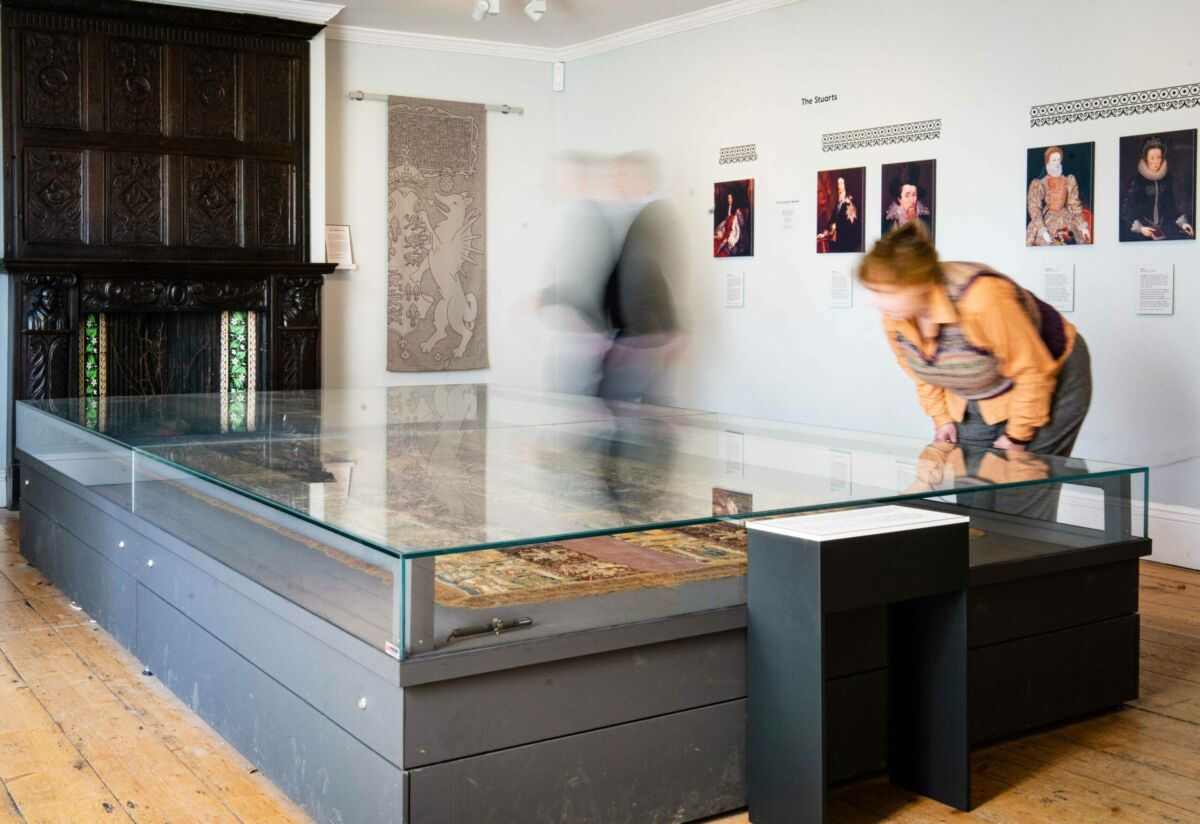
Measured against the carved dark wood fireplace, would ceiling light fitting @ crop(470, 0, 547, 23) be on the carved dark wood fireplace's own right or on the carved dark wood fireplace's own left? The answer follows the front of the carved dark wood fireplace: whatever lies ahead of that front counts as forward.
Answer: on the carved dark wood fireplace's own left

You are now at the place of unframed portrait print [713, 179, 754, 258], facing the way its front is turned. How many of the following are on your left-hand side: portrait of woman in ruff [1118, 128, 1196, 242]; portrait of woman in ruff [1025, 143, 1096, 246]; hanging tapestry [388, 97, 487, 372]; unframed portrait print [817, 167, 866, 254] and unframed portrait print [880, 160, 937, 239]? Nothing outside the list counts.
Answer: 4

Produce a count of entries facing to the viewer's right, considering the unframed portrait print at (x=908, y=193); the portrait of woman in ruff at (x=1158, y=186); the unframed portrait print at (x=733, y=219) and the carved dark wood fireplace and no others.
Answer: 0

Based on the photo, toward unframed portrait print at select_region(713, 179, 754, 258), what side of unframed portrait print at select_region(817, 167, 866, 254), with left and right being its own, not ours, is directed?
right

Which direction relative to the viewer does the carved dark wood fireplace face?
toward the camera

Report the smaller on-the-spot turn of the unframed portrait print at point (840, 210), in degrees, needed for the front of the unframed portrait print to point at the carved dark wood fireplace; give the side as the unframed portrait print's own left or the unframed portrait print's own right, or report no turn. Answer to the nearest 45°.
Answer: approximately 45° to the unframed portrait print's own right

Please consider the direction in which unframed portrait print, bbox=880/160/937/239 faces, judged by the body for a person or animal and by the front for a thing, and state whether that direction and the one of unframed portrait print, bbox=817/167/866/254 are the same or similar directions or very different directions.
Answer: same or similar directions

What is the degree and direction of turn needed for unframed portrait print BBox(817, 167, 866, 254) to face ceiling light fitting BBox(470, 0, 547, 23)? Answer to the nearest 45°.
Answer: approximately 45° to its right

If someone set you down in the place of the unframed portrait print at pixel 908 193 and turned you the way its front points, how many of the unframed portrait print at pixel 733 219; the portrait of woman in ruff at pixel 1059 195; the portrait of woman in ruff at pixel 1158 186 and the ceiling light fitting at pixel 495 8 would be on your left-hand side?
2

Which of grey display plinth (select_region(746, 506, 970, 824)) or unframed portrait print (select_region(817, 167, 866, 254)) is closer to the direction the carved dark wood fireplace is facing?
the grey display plinth

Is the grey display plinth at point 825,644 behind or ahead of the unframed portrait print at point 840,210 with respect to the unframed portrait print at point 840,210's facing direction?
ahead

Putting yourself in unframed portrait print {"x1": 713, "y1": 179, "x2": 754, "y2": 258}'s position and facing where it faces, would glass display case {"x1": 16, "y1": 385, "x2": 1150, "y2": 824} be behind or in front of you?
in front

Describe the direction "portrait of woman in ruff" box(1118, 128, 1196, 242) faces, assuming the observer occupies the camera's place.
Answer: facing the viewer and to the left of the viewer

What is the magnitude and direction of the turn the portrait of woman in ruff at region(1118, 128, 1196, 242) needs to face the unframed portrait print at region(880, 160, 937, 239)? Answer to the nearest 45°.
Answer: approximately 90° to its right

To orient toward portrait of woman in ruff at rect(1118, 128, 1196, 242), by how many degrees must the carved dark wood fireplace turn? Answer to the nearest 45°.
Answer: approximately 45° to its left
